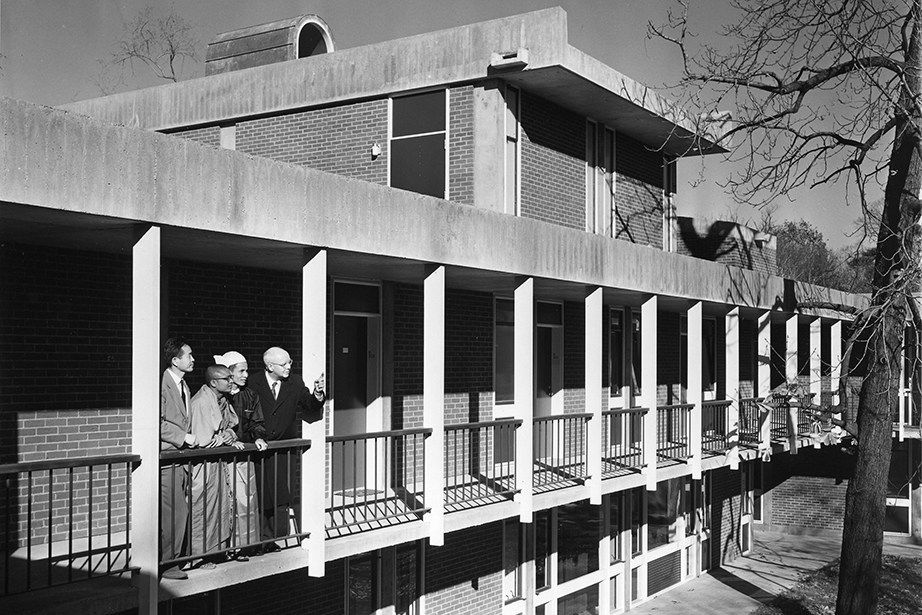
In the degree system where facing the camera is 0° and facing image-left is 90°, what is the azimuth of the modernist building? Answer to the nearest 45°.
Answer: approximately 315°
